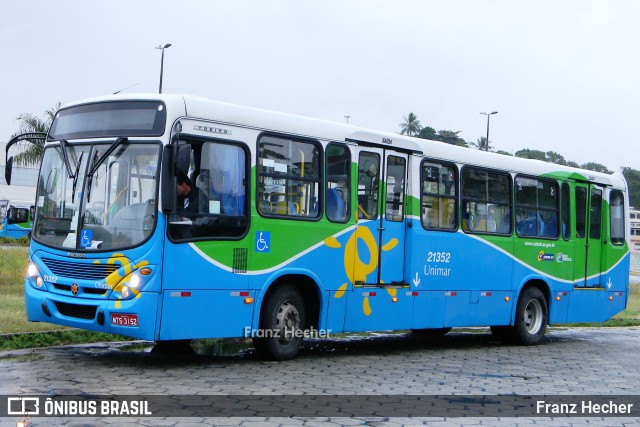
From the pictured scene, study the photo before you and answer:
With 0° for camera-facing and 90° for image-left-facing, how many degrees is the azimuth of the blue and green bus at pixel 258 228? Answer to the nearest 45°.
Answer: approximately 45°
